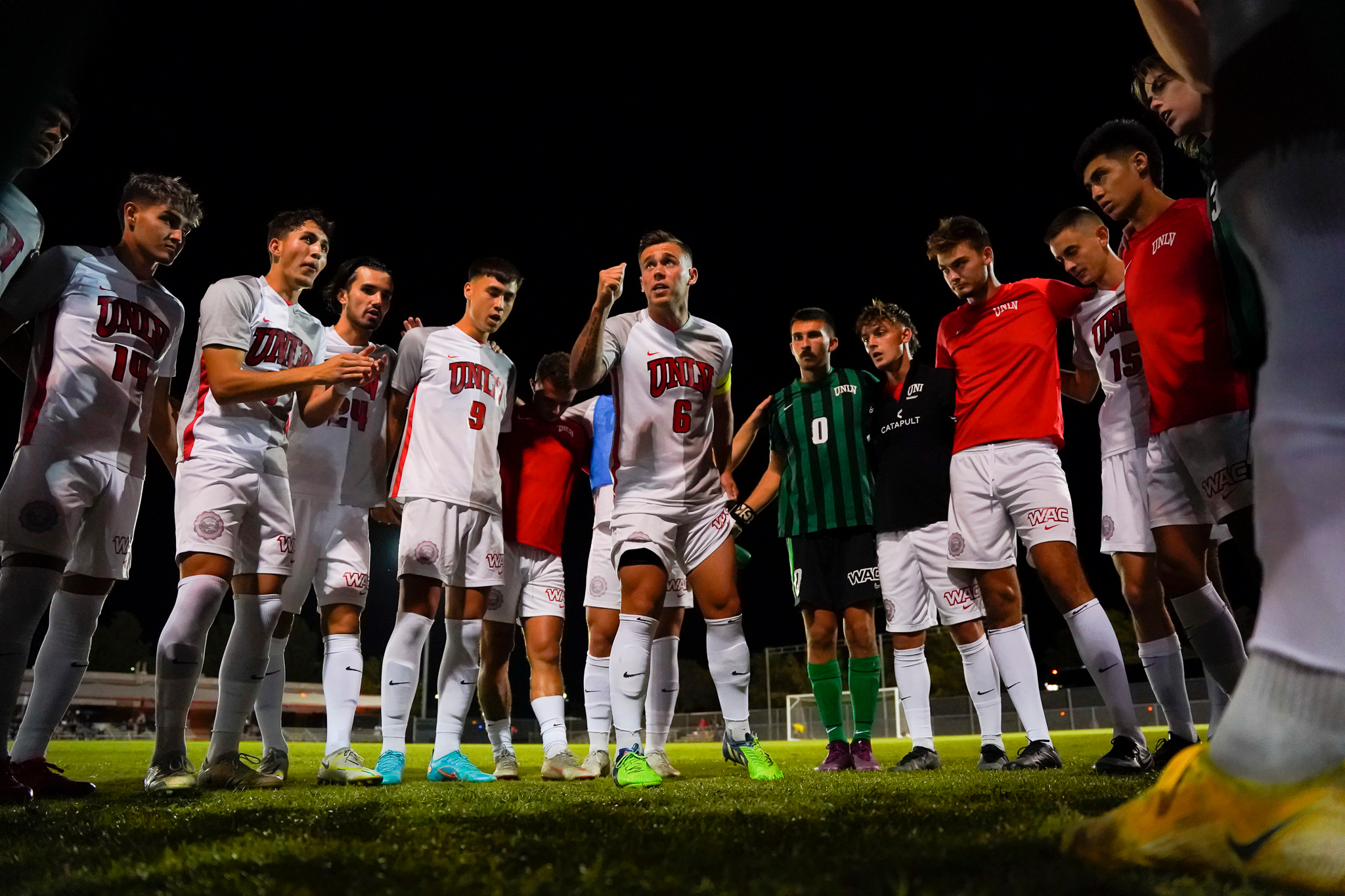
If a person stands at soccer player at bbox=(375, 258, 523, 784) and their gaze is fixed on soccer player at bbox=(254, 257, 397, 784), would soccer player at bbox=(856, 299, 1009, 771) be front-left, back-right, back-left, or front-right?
back-right

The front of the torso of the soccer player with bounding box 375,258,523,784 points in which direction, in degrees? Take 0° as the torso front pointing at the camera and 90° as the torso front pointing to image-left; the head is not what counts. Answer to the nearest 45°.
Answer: approximately 315°

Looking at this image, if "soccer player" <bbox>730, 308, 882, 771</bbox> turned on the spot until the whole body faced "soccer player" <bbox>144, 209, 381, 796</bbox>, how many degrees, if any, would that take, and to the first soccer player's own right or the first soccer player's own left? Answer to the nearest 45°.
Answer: approximately 45° to the first soccer player's own right

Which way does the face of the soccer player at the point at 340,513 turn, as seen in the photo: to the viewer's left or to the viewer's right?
to the viewer's right
